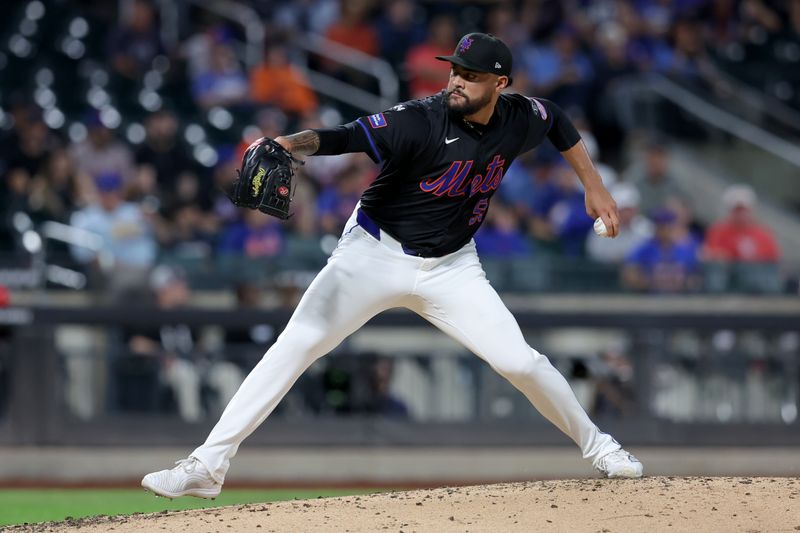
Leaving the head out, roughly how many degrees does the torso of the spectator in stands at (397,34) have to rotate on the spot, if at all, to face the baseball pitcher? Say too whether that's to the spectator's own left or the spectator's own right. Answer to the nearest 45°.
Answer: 0° — they already face them

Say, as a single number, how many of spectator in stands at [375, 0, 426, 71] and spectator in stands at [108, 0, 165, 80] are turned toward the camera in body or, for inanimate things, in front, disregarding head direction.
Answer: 2

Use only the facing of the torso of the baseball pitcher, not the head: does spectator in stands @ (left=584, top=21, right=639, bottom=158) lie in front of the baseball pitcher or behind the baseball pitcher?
behind

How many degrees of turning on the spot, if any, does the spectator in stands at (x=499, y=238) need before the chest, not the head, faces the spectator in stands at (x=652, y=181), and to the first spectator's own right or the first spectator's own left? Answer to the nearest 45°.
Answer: approximately 135° to the first spectator's own left

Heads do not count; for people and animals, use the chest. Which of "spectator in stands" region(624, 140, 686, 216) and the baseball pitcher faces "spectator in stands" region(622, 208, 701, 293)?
"spectator in stands" region(624, 140, 686, 216)

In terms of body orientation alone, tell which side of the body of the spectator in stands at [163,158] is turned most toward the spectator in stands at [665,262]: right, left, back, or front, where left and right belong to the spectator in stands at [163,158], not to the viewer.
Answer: left
